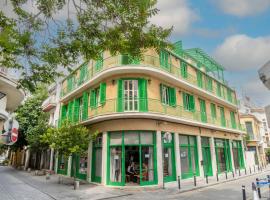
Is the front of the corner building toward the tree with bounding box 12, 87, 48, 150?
no

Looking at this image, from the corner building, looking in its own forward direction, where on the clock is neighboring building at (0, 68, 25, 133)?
The neighboring building is roughly at 1 o'clock from the corner building.

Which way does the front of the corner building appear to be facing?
toward the camera
